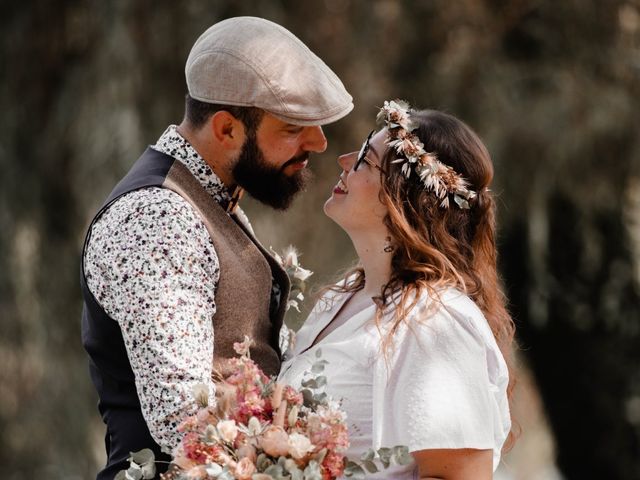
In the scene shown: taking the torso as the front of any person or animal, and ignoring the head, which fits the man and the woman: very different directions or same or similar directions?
very different directions

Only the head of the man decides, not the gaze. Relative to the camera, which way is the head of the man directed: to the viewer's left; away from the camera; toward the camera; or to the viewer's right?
to the viewer's right

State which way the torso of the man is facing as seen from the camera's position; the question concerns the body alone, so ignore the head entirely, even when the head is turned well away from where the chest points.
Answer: to the viewer's right

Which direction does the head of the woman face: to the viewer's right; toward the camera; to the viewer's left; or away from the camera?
to the viewer's left

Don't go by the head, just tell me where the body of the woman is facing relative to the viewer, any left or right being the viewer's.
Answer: facing to the left of the viewer

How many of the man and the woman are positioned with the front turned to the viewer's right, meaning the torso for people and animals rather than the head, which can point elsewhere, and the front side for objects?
1

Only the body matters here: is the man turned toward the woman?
yes
